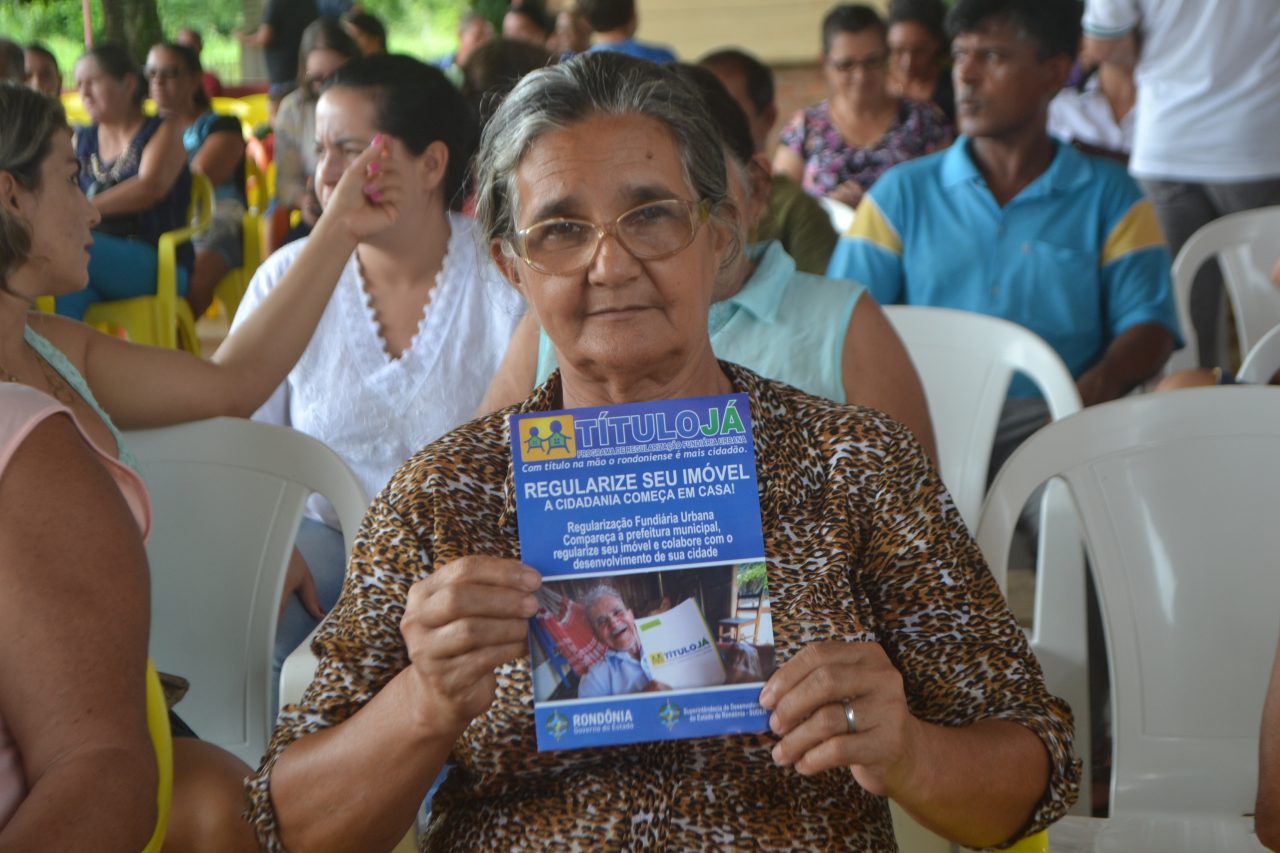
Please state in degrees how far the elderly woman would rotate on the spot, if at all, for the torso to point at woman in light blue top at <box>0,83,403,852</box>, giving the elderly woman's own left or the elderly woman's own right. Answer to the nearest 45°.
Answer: approximately 135° to the elderly woman's own right

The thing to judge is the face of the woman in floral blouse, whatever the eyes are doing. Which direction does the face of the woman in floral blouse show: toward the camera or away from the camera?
toward the camera

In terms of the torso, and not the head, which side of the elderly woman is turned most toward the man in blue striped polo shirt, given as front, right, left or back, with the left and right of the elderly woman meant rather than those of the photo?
back

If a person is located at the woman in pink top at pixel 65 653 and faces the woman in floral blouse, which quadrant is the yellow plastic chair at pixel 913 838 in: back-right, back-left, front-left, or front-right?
front-right

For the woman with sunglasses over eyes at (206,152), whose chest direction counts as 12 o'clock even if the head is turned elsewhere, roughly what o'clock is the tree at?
The tree is roughly at 4 o'clock from the woman with sunglasses over eyes.

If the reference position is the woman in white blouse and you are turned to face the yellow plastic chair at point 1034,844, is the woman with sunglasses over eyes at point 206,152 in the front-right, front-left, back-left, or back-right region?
back-left

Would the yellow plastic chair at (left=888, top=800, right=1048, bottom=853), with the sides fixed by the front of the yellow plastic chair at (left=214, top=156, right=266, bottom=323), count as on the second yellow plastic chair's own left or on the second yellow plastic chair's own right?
on the second yellow plastic chair's own left

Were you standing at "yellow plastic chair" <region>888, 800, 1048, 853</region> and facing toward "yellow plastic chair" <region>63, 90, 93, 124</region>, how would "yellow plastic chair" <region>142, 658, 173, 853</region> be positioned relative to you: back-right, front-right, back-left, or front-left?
front-left

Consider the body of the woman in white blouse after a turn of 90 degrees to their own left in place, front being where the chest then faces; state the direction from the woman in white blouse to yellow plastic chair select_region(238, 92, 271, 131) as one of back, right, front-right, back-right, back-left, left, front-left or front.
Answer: back-left

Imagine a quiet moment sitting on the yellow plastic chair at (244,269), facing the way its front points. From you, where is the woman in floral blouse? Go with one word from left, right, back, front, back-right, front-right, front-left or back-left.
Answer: left

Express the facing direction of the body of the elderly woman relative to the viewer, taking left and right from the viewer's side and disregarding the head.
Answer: facing the viewer

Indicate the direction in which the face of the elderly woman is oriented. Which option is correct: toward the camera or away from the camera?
toward the camera

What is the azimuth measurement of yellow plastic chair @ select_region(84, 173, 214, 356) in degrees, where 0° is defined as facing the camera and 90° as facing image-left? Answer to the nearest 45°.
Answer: approximately 45°

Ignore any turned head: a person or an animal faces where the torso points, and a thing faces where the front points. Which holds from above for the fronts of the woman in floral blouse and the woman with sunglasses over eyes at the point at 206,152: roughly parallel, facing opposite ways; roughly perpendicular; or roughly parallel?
roughly parallel

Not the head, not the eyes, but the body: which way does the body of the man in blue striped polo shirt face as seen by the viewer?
toward the camera

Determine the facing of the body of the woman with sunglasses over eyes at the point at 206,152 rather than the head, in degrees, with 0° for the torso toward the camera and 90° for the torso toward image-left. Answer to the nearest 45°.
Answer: approximately 45°

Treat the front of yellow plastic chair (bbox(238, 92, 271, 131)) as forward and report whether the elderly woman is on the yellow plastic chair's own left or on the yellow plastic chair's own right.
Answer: on the yellow plastic chair's own left

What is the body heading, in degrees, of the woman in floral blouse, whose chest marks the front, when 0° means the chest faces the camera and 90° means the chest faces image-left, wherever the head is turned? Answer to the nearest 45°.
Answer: approximately 0°

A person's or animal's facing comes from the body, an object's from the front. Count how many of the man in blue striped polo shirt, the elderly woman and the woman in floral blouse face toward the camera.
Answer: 3
